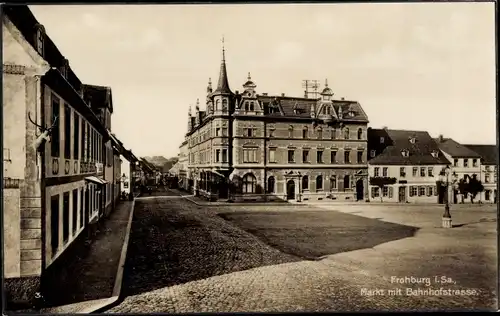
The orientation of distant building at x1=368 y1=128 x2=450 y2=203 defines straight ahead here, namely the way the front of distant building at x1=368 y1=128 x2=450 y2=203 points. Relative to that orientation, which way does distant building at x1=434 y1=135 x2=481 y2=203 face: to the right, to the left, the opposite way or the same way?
the same way

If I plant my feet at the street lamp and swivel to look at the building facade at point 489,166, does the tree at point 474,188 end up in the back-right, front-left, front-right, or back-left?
front-left

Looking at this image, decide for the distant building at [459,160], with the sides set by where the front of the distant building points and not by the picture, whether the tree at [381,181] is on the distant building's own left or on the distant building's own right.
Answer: on the distant building's own right

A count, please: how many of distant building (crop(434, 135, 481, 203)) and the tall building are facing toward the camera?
2

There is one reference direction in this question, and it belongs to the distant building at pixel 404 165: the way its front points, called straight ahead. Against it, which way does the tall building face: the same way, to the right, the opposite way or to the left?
the same way

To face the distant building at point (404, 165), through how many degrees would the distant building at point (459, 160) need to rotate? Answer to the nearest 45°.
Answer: approximately 135° to its right

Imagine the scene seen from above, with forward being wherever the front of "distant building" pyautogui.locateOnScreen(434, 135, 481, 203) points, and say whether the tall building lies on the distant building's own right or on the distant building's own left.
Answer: on the distant building's own right

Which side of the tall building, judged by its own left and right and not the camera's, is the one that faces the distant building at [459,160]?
left

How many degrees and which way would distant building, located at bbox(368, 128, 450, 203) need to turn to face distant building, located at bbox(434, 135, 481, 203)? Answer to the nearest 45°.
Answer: approximately 45° to its left

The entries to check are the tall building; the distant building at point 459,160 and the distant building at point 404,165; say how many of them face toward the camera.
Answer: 3

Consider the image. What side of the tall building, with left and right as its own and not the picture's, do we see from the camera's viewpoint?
front

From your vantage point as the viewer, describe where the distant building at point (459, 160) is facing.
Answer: facing the viewer

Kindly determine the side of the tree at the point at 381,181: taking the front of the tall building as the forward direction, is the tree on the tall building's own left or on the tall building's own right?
on the tall building's own left
